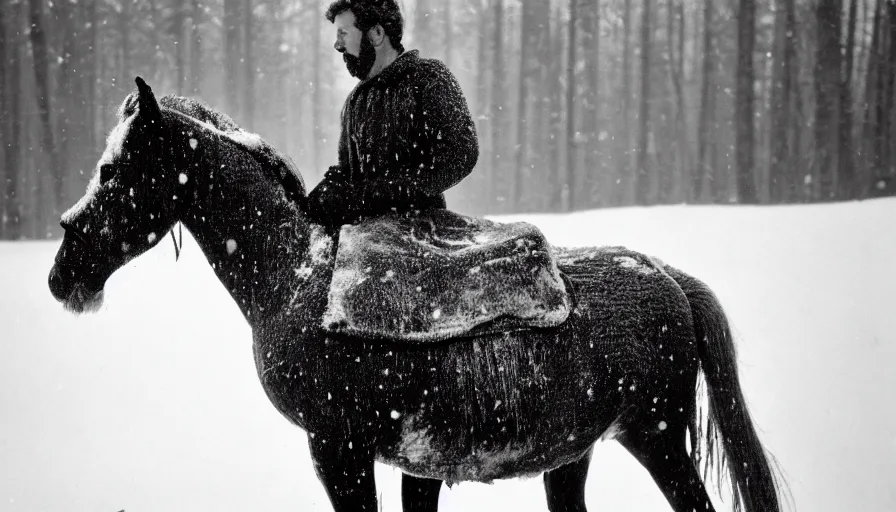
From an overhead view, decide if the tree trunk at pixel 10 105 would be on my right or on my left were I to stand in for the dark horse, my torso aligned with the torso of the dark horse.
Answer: on my right

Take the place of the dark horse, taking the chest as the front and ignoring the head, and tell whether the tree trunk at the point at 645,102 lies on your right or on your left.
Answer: on your right

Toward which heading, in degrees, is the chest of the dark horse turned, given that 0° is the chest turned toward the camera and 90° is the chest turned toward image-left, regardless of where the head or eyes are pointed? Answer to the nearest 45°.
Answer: approximately 90°

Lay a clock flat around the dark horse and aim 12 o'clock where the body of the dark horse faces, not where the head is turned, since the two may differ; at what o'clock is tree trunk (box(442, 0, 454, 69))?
The tree trunk is roughly at 3 o'clock from the dark horse.

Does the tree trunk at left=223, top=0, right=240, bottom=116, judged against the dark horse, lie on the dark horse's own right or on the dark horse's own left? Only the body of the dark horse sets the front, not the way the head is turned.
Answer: on the dark horse's own right

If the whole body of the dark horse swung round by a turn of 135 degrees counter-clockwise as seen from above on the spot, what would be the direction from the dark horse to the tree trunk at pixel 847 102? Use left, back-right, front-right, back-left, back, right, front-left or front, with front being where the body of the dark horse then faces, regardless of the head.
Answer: left

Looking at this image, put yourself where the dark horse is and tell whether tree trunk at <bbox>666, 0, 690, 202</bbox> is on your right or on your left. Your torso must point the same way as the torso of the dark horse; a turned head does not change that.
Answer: on your right

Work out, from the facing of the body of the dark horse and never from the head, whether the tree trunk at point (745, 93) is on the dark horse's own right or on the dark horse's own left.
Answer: on the dark horse's own right

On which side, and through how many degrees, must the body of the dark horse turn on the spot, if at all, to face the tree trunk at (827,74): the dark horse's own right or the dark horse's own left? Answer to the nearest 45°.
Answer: approximately 135° to the dark horse's own right

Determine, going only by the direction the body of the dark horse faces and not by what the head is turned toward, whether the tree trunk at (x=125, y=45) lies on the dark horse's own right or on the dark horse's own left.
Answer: on the dark horse's own right

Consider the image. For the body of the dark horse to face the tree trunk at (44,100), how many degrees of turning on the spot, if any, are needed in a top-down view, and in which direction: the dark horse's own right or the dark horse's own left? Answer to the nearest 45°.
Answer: approximately 45° to the dark horse's own right

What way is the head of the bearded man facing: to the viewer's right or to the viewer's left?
to the viewer's left
